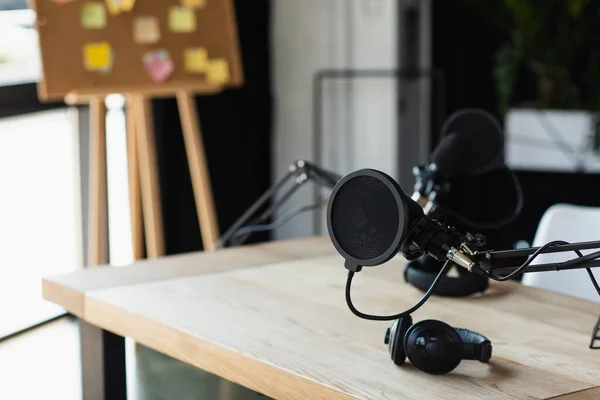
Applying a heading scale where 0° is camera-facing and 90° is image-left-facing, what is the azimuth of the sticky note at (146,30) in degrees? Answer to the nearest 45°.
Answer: approximately 0°

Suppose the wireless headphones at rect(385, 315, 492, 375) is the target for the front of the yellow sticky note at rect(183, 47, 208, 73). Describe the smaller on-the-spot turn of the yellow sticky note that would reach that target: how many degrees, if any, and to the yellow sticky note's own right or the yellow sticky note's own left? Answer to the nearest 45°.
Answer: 0° — it already faces it

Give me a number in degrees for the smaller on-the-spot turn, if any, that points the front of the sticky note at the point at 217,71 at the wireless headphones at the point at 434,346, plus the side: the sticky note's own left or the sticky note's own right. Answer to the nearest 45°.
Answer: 0° — it already faces it

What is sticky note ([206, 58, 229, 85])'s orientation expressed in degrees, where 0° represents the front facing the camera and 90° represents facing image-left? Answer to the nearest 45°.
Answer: approximately 0°

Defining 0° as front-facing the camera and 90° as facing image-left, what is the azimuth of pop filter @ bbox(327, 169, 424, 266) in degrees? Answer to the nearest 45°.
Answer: approximately 45°
